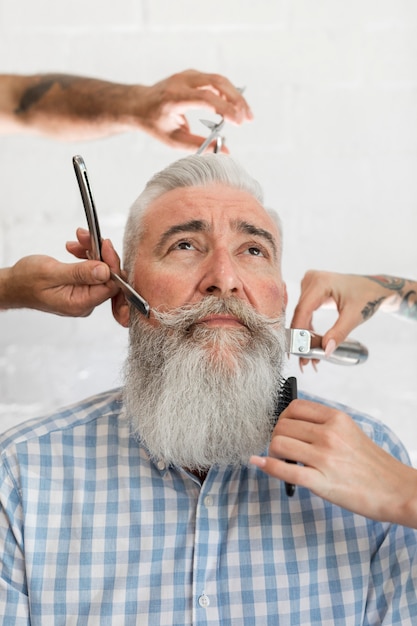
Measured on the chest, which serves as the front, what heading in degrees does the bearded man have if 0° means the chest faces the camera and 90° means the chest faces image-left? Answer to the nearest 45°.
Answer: approximately 0°
